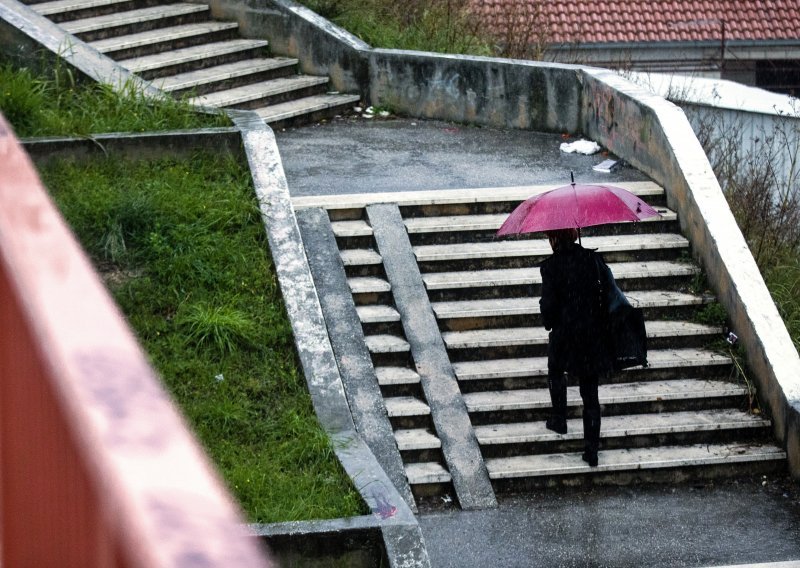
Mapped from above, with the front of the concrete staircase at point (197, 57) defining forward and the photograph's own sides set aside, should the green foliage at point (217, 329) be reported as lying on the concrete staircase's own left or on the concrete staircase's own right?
on the concrete staircase's own right

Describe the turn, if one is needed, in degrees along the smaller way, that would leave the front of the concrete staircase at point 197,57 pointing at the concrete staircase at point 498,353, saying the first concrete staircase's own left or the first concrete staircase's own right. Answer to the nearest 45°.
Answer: approximately 45° to the first concrete staircase's own right

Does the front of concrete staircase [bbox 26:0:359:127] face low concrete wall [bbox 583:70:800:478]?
yes

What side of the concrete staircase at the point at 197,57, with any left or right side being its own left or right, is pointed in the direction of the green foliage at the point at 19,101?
right

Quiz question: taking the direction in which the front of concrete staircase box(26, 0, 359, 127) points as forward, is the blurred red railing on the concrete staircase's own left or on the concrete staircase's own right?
on the concrete staircase's own right

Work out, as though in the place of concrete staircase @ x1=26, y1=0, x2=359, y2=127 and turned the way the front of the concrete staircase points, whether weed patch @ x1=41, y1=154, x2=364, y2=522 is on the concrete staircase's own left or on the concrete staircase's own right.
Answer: on the concrete staircase's own right

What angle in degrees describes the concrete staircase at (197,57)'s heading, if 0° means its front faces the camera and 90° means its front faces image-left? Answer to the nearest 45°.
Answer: approximately 315°

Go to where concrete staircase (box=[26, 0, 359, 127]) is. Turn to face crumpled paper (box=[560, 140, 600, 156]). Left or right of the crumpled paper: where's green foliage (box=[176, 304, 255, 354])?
right

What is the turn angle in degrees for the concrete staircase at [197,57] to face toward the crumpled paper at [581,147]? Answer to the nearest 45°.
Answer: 0° — it already faces it
